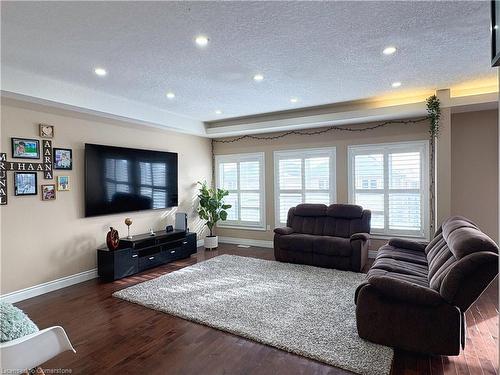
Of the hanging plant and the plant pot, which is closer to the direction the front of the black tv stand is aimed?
the hanging plant

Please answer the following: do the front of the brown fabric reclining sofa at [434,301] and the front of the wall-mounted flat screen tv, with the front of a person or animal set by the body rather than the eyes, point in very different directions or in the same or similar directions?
very different directions

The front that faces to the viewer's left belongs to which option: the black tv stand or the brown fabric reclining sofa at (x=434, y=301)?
the brown fabric reclining sofa

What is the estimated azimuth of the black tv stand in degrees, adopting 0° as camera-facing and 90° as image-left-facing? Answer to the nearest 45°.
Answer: approximately 315°

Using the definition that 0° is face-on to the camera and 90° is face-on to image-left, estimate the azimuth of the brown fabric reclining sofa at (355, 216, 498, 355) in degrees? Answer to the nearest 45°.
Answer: approximately 90°

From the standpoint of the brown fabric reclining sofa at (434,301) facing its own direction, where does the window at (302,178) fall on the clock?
The window is roughly at 2 o'clock from the brown fabric reclining sofa.

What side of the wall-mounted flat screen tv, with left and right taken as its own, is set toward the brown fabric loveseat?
front

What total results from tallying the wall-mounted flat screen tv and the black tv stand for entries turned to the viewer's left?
0

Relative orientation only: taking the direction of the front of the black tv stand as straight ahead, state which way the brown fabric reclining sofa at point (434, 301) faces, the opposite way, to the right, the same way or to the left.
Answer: the opposite way

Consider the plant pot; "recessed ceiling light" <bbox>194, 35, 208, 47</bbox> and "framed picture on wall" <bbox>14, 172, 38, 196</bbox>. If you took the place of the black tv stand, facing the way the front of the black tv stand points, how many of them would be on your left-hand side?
1
